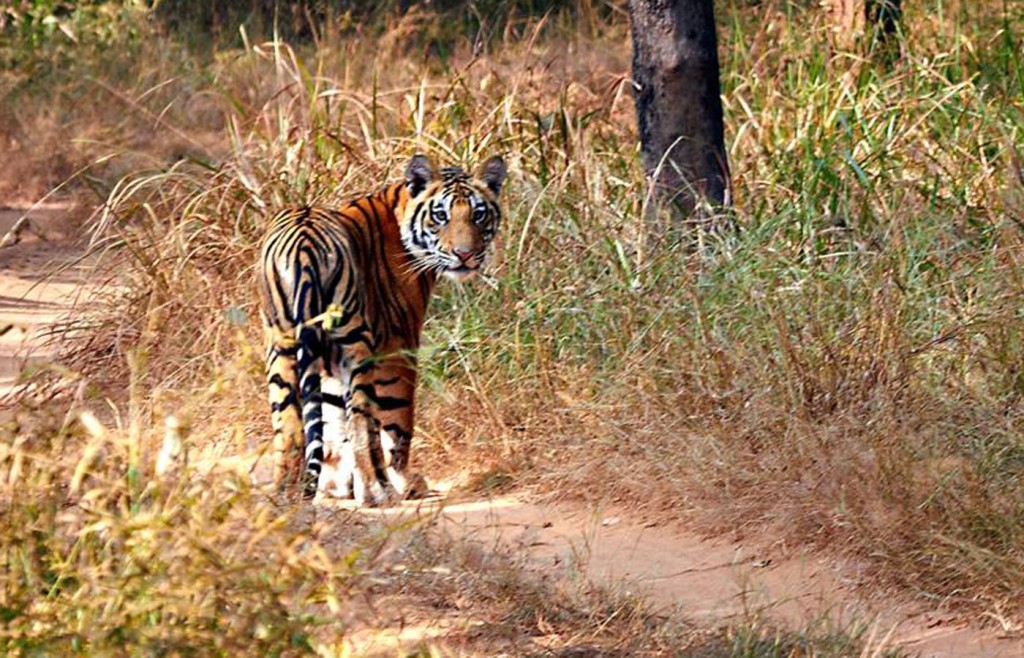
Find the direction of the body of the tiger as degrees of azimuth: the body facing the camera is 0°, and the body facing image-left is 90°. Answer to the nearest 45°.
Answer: approximately 225°
